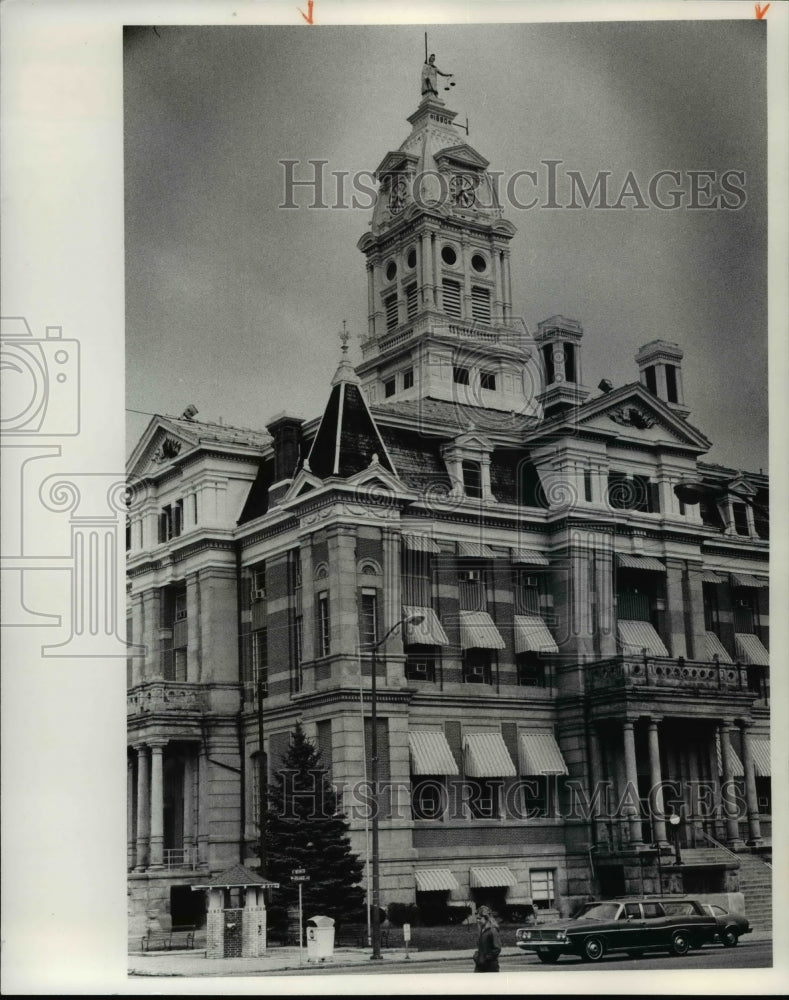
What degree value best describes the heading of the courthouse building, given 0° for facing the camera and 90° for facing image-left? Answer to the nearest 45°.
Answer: approximately 315°

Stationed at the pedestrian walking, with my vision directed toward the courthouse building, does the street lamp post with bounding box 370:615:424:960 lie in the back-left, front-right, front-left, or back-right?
front-left
